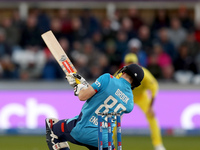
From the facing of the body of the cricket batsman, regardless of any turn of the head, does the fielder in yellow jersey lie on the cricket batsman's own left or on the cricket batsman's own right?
on the cricket batsman's own right

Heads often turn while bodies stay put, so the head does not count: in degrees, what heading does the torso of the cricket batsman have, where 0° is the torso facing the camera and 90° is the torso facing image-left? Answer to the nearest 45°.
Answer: approximately 135°
